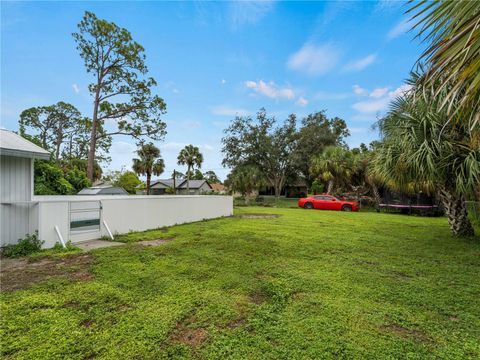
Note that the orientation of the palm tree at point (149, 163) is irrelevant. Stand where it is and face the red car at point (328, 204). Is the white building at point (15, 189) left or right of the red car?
right

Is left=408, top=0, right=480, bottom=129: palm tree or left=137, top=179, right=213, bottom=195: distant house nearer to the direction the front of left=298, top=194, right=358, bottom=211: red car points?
the palm tree

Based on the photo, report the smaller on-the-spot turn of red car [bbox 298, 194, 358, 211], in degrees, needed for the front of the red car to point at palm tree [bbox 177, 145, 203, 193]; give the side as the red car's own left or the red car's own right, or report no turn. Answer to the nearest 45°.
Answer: approximately 135° to the red car's own left

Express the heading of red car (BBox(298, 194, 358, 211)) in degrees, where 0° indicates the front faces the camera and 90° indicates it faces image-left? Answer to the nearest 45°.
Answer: approximately 270°

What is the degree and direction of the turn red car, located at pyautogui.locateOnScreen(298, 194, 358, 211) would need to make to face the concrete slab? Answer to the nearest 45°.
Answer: approximately 90° to its right

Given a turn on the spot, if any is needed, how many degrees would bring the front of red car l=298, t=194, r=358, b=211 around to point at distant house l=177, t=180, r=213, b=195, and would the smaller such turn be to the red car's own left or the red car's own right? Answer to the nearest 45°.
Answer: approximately 135° to the red car's own left

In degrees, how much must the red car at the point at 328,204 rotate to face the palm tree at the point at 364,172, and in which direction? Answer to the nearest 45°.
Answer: approximately 45° to its left
